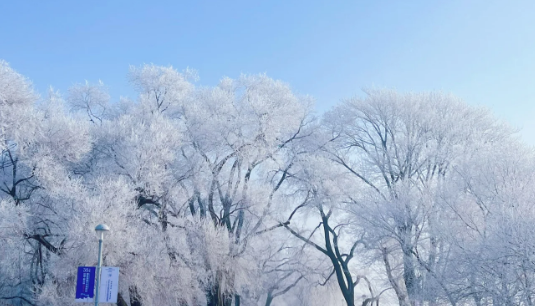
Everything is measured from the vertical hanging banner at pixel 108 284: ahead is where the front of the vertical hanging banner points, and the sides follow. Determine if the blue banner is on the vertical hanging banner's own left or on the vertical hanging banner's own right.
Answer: on the vertical hanging banner's own right

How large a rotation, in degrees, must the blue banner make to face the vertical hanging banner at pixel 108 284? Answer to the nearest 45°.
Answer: approximately 135° to its left

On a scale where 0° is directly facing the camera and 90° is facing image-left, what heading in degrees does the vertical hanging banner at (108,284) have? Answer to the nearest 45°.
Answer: approximately 0°

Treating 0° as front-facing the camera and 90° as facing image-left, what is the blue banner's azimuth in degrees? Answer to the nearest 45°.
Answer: approximately 0°

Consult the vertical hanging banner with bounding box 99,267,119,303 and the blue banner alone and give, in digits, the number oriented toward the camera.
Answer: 2
